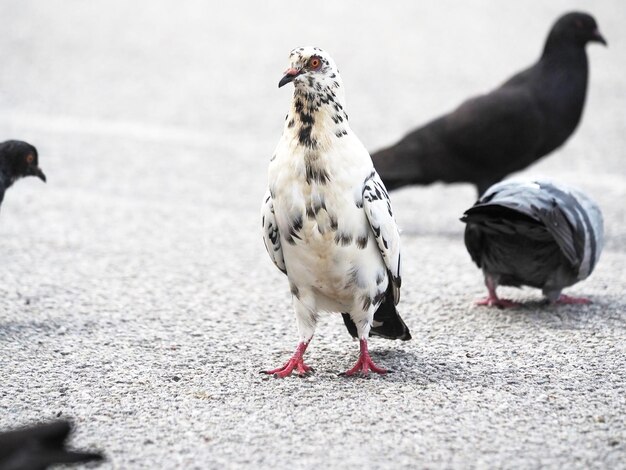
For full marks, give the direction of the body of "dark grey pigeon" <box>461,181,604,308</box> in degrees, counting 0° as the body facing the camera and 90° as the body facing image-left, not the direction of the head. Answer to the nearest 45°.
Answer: approximately 225°

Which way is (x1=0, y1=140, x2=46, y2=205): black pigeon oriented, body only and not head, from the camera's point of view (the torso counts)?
to the viewer's right

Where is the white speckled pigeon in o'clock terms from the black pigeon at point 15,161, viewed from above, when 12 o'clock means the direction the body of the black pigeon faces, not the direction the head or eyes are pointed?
The white speckled pigeon is roughly at 2 o'clock from the black pigeon.

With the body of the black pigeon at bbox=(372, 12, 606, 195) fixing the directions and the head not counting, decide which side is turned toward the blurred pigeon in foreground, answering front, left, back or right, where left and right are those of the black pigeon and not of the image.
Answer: right

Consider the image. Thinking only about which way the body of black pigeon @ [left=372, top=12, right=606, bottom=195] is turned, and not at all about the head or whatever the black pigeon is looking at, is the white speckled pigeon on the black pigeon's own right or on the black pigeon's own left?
on the black pigeon's own right

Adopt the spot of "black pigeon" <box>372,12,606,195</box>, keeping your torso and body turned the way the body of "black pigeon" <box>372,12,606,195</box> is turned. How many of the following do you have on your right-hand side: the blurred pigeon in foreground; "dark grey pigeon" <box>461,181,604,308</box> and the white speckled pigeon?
3

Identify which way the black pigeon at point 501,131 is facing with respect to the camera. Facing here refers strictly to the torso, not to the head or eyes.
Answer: to the viewer's right

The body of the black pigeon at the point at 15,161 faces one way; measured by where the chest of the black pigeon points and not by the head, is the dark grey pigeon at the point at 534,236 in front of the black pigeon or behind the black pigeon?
in front
